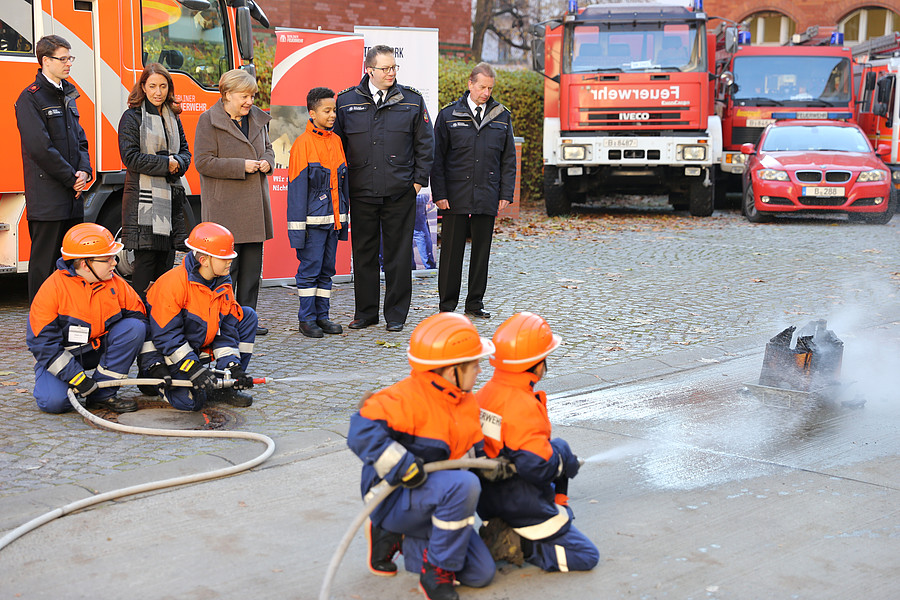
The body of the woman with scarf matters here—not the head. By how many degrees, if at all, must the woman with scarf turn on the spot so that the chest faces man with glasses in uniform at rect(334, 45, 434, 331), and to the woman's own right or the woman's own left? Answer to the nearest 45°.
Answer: approximately 45° to the woman's own left

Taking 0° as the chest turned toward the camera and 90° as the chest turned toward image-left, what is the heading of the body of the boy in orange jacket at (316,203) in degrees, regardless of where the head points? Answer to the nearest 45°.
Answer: approximately 315°

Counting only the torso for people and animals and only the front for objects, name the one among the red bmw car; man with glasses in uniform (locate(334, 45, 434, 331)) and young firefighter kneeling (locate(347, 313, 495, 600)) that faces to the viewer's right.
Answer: the young firefighter kneeling

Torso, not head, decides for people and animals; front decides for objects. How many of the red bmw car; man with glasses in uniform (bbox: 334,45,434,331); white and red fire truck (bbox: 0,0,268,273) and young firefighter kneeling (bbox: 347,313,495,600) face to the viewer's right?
2

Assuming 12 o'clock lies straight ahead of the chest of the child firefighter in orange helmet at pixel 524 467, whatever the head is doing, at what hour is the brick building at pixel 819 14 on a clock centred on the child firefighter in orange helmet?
The brick building is roughly at 11 o'clock from the child firefighter in orange helmet.

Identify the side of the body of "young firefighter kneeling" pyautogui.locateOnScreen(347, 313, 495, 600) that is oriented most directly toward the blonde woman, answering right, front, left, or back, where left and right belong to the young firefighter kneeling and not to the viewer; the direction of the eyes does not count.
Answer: left

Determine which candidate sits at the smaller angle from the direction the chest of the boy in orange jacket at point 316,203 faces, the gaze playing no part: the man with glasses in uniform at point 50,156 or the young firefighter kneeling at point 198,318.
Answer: the young firefighter kneeling

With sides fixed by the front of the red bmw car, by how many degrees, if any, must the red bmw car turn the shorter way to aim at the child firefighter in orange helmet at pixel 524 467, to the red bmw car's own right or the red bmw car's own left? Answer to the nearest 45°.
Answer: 0° — it already faces them

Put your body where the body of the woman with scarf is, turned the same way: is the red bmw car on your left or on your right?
on your left

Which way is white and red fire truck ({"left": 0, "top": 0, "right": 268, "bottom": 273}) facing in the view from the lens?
facing to the right of the viewer

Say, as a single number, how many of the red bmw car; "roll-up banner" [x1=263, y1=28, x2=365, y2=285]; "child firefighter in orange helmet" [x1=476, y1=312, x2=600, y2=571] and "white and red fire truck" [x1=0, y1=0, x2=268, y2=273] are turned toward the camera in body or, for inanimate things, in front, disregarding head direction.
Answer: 2
